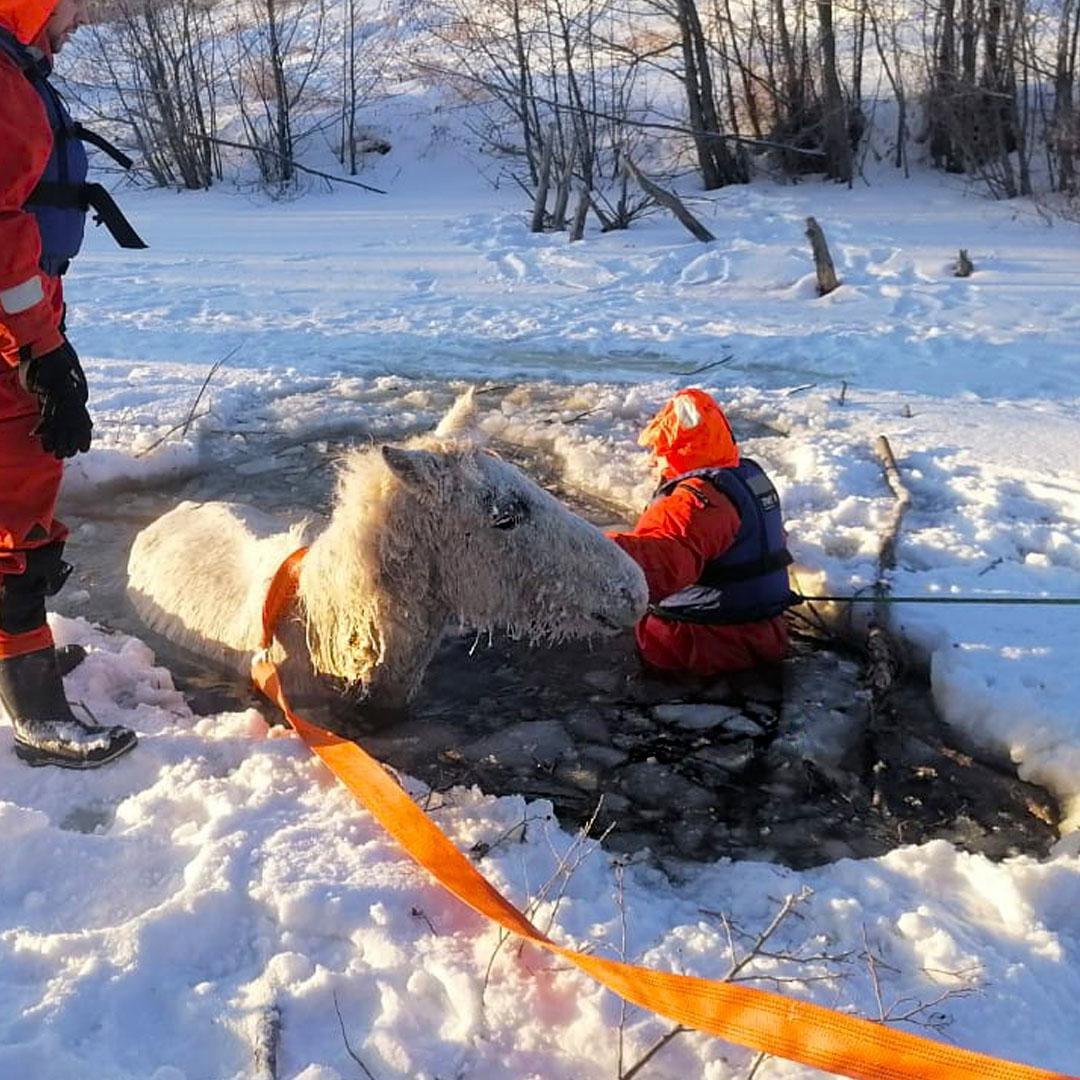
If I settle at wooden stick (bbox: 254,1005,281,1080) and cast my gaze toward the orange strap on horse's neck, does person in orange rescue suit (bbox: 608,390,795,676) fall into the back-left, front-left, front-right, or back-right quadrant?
front-right

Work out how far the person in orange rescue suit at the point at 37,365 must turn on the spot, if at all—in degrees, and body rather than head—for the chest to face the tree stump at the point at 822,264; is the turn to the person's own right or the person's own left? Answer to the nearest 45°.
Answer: approximately 45° to the person's own left

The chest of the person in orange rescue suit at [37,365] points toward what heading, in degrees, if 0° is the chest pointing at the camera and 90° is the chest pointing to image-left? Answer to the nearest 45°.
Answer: approximately 270°

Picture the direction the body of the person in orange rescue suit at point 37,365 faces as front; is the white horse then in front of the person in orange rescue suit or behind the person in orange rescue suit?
in front

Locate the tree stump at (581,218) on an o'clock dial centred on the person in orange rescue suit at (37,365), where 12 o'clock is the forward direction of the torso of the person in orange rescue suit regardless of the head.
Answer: The tree stump is roughly at 10 o'clock from the person in orange rescue suit.

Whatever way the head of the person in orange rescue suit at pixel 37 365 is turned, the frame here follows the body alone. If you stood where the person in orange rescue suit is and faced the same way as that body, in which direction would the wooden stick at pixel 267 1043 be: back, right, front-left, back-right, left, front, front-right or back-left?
right

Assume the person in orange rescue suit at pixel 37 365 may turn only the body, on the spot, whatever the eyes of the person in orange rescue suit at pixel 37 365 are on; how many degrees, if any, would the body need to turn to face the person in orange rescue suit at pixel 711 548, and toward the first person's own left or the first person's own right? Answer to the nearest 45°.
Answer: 0° — they already face them

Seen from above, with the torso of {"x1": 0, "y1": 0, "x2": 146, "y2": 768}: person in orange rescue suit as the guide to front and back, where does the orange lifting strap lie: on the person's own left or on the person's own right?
on the person's own right

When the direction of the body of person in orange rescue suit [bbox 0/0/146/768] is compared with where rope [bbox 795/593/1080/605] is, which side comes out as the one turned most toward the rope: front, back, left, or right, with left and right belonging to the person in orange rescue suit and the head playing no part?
front

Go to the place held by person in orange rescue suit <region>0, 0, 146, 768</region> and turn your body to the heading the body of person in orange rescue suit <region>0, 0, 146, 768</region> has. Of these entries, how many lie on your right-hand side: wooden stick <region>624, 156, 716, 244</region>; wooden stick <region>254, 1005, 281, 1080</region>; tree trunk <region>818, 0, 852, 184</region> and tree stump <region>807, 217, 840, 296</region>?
1

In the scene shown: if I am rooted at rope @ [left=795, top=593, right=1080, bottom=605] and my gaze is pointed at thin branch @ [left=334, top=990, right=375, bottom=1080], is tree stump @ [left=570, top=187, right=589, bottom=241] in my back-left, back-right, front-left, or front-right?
back-right
